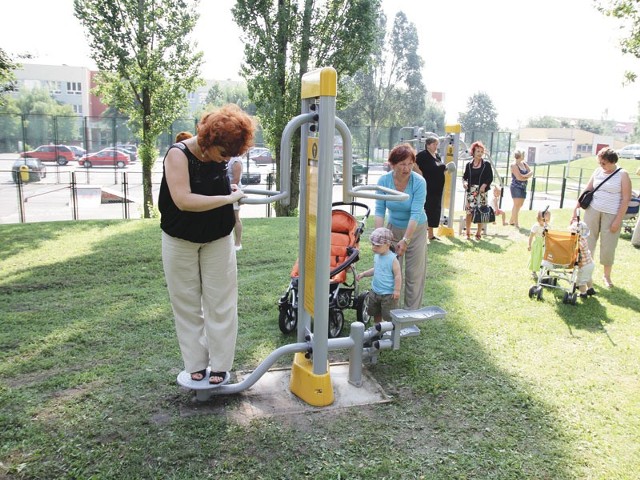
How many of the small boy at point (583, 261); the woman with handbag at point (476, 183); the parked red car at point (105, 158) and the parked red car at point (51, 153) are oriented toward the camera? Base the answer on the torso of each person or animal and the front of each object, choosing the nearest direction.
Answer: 1

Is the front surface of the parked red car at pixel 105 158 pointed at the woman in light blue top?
no

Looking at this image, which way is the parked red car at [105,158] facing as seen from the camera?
to the viewer's left

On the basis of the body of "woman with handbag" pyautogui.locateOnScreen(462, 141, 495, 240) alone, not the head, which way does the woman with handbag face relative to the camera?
toward the camera

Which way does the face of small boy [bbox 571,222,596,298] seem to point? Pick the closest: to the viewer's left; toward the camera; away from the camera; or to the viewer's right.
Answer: to the viewer's left

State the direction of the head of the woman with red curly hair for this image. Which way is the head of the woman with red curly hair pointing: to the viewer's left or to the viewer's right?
to the viewer's right

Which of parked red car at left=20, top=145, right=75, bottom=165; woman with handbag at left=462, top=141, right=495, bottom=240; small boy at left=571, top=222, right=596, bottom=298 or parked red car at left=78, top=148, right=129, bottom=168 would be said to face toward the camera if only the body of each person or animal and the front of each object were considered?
the woman with handbag

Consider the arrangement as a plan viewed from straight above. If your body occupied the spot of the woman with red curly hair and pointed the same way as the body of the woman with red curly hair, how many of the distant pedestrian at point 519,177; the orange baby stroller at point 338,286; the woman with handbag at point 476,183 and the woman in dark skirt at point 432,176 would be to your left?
4

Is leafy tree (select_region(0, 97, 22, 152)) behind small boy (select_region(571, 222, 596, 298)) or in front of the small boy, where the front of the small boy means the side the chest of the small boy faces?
in front

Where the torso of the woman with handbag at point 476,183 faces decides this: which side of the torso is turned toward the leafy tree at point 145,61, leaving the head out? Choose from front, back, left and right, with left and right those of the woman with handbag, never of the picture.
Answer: right

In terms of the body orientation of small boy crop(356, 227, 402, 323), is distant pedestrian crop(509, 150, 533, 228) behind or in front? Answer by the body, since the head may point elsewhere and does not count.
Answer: behind

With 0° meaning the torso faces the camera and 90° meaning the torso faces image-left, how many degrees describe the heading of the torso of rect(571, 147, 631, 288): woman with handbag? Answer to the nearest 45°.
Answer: approximately 45°

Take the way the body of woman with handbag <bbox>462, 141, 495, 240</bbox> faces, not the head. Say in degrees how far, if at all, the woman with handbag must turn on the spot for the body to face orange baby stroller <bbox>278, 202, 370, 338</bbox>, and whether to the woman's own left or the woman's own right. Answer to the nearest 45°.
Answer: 0° — they already face it

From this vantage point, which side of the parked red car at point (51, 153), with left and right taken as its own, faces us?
left

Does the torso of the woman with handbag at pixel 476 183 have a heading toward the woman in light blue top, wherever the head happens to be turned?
yes

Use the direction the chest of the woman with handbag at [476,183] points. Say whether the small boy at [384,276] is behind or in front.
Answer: in front

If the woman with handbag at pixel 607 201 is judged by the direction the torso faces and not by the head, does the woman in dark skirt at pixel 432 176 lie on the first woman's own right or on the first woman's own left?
on the first woman's own right

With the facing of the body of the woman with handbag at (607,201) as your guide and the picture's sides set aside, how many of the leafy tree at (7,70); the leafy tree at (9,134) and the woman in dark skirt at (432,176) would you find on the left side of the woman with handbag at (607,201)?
0

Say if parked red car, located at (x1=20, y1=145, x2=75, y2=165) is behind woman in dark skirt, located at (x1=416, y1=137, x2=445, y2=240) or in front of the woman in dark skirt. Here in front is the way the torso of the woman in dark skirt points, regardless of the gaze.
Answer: behind

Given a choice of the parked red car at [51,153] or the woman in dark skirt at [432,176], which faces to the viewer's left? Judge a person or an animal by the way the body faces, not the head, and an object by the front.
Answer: the parked red car
